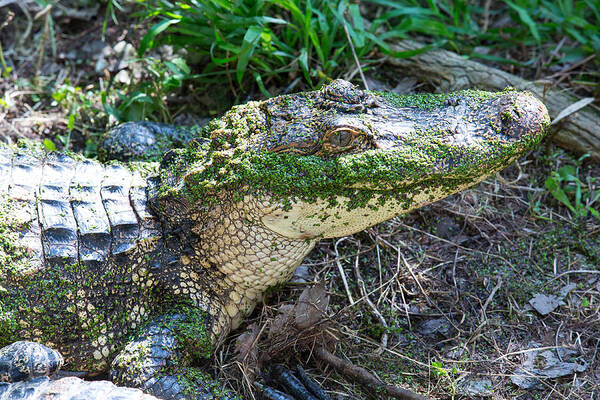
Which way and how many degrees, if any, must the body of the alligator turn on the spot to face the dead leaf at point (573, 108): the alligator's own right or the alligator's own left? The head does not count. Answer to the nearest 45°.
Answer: approximately 45° to the alligator's own left

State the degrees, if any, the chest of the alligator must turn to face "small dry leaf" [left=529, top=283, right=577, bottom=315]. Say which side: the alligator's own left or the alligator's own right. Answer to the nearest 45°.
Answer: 0° — it already faces it

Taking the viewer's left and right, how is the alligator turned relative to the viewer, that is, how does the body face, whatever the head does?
facing to the right of the viewer

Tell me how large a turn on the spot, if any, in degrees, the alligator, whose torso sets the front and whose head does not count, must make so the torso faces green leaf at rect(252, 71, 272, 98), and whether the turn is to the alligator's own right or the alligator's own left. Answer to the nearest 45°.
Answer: approximately 90° to the alligator's own left

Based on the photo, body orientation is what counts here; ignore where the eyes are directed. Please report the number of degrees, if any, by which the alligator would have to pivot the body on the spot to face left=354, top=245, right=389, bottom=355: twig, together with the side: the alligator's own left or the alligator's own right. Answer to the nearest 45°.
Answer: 0° — it already faces it

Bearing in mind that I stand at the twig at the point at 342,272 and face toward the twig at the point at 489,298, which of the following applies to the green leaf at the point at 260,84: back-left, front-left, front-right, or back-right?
back-left
